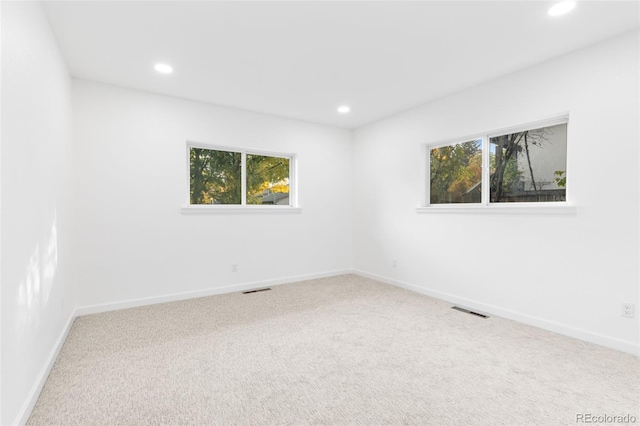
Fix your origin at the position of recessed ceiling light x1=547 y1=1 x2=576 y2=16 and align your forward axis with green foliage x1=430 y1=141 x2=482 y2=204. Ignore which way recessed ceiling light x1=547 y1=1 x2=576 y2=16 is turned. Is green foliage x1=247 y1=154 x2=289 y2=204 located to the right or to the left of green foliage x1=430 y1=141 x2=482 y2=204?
left

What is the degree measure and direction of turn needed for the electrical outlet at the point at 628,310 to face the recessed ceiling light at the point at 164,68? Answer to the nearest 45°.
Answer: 0° — it already faces it

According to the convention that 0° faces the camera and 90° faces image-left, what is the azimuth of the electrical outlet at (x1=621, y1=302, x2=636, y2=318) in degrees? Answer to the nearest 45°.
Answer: approximately 45°
